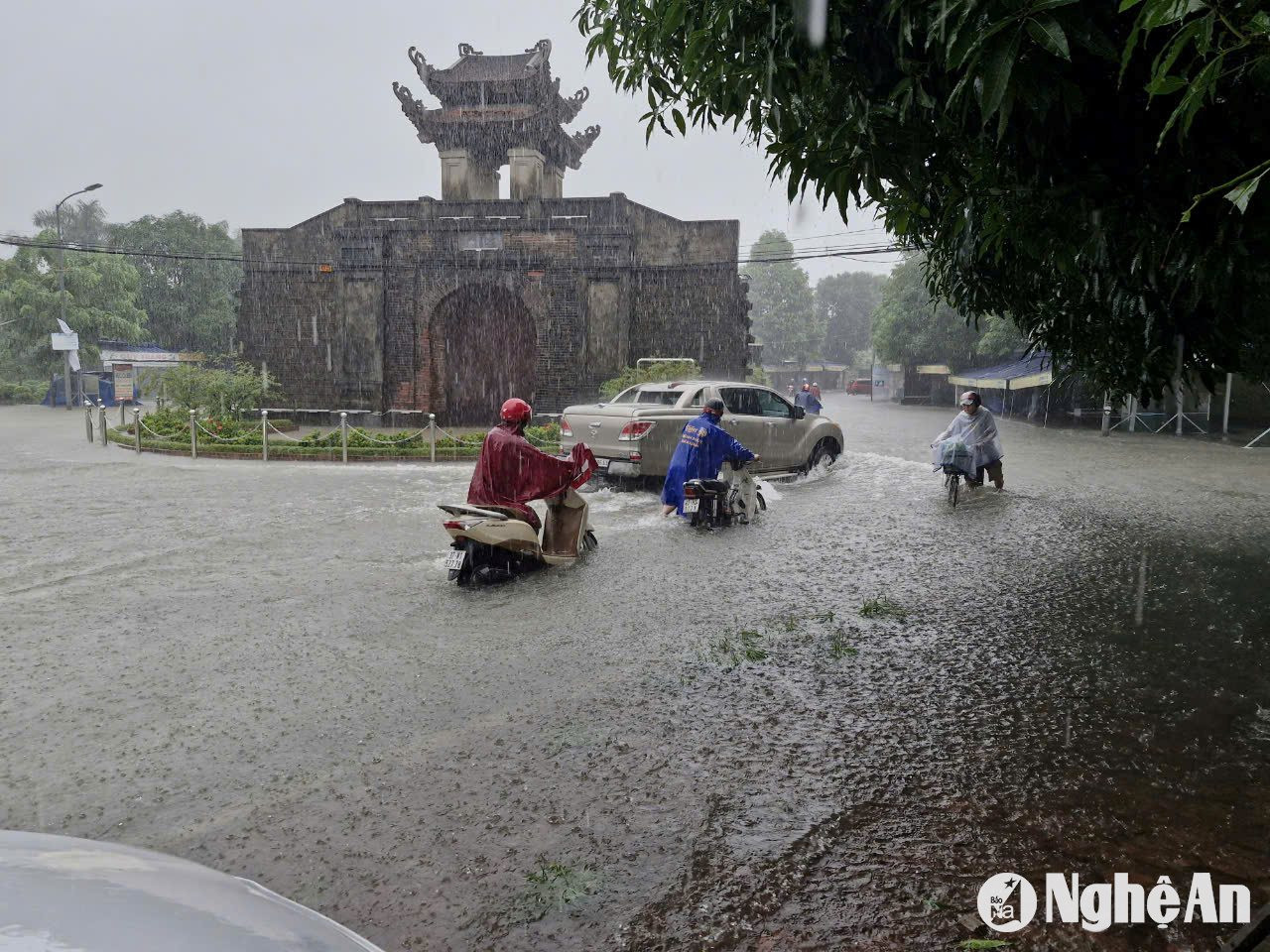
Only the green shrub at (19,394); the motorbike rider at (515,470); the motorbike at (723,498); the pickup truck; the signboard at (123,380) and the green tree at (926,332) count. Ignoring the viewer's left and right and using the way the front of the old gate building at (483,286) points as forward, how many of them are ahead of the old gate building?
3

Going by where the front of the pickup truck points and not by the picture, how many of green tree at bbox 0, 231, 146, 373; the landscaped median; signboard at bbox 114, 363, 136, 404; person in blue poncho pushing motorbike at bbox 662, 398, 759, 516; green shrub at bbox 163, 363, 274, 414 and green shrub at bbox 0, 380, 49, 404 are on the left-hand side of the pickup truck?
5

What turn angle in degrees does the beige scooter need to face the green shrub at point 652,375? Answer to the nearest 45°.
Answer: approximately 45° to its left

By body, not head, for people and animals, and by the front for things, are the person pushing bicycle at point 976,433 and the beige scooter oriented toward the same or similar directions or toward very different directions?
very different directions

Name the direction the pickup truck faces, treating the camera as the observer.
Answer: facing away from the viewer and to the right of the viewer

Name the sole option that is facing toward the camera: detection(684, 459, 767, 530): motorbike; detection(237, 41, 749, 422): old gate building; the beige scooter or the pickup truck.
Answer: the old gate building

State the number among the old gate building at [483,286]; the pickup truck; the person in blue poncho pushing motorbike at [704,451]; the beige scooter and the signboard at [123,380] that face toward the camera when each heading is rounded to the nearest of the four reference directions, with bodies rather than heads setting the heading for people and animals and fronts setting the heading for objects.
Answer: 2

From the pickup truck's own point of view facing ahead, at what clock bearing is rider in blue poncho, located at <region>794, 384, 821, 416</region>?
The rider in blue poncho is roughly at 11 o'clock from the pickup truck.
